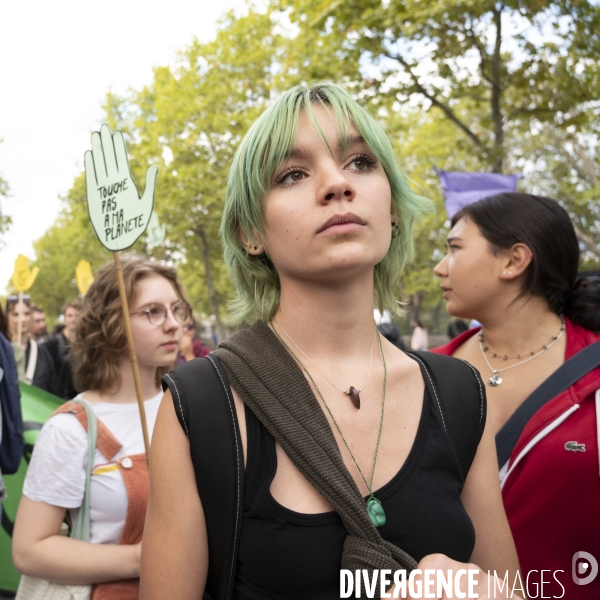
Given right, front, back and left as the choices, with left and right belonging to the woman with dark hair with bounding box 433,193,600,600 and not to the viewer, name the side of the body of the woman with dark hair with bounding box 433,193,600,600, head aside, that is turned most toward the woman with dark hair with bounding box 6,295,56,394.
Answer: right

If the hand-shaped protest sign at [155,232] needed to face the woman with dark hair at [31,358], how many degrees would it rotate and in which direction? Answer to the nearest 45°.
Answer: approximately 135° to its right

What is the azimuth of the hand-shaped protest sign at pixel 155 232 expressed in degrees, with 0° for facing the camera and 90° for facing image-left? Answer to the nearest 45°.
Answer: approximately 0°

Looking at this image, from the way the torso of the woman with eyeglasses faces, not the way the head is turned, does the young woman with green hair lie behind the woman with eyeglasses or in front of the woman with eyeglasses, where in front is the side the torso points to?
in front

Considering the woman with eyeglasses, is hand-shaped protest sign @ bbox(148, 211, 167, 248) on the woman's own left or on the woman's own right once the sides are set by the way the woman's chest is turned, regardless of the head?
on the woman's own left

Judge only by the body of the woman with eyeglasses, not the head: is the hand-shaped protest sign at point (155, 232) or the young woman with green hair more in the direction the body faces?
the young woman with green hair

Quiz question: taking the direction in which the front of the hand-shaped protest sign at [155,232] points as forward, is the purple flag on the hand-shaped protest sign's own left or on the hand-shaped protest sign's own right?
on the hand-shaped protest sign's own left
